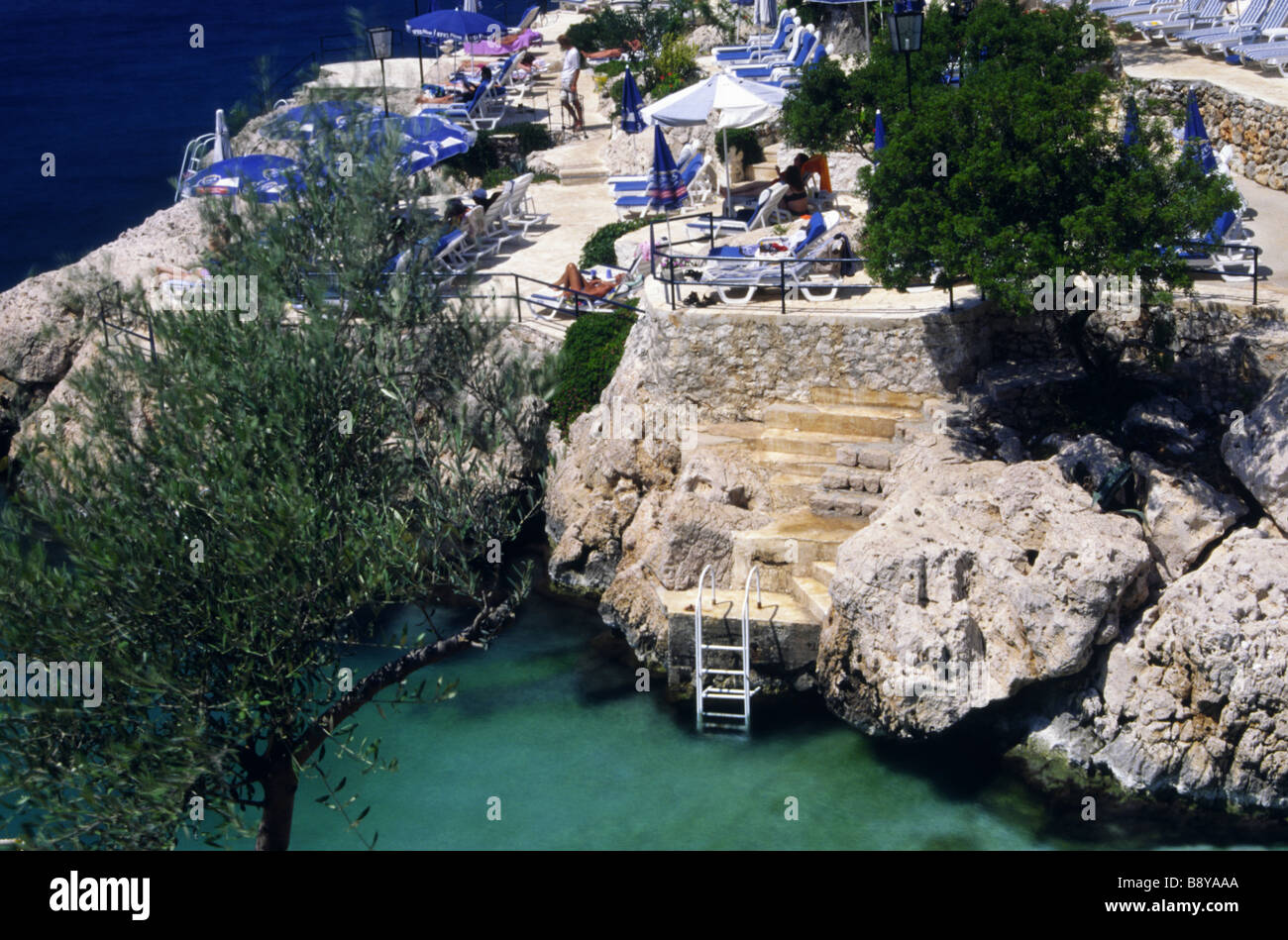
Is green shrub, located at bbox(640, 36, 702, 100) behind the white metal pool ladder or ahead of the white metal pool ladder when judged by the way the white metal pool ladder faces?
behind

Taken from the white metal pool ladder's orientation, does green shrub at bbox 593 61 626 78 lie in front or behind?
behind

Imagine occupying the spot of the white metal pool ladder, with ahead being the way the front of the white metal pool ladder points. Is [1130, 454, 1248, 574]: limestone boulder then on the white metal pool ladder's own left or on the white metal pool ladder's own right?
on the white metal pool ladder's own left

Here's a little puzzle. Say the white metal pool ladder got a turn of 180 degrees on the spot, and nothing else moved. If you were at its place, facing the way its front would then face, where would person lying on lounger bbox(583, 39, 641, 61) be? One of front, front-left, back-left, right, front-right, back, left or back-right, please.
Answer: front

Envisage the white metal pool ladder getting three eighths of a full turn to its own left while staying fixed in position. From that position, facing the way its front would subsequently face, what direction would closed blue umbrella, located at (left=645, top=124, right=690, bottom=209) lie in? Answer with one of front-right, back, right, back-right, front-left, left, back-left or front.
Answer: front-left

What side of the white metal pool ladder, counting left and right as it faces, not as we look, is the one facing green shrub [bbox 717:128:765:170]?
back

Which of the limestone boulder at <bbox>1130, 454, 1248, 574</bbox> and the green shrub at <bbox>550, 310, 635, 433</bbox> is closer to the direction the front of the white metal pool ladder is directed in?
the limestone boulder

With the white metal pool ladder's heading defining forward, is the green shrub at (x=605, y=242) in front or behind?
behind

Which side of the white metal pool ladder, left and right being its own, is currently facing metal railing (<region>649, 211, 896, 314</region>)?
back

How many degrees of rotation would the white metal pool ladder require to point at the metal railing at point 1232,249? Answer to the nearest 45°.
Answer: approximately 90° to its left

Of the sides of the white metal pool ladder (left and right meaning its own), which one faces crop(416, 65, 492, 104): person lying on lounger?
back

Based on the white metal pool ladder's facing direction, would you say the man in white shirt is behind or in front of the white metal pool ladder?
behind

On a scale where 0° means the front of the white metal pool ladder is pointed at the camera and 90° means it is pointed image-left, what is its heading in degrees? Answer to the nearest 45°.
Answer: approximately 0°

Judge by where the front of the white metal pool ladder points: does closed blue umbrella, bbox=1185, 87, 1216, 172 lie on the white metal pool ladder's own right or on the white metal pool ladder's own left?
on the white metal pool ladder's own left

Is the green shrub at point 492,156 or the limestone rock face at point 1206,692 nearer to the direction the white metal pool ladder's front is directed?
the limestone rock face
